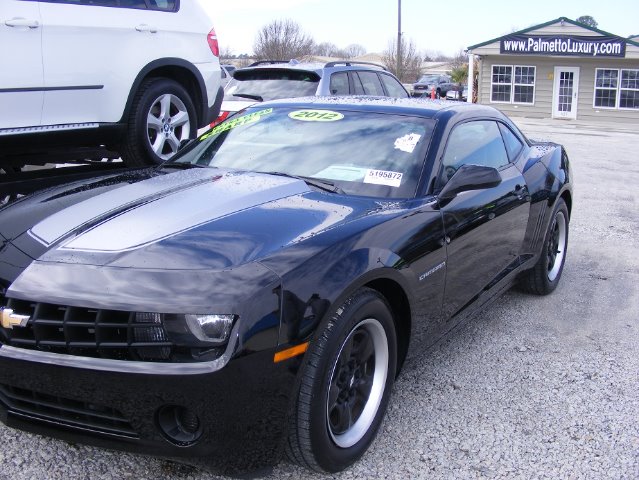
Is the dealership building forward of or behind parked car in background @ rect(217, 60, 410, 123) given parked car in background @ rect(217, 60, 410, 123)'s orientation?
forward

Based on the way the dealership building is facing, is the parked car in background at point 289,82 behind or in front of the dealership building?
in front

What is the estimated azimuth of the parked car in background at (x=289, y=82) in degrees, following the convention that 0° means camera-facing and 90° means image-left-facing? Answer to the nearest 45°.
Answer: approximately 225°

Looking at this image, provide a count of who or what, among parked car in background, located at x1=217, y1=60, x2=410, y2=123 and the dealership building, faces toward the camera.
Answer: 1

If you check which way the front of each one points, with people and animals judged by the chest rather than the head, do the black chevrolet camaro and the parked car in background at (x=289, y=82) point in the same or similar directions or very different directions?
very different directions

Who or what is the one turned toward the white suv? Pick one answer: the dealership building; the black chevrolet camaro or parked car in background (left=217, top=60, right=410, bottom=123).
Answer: the dealership building

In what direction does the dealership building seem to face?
toward the camera

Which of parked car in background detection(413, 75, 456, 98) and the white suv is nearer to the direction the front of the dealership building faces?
the white suv

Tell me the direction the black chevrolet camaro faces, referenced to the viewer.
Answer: facing the viewer and to the left of the viewer

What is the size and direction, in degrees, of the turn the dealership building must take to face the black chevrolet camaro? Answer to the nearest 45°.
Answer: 0° — it already faces it

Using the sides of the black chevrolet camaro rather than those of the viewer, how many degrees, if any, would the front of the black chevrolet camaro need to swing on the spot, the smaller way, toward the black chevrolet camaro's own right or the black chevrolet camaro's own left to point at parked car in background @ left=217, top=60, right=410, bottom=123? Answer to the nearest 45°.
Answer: approximately 135° to the black chevrolet camaro's own right

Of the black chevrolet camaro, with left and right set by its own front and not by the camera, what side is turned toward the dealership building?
back

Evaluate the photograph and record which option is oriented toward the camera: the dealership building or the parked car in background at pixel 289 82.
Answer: the dealership building

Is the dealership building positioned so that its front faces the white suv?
yes
